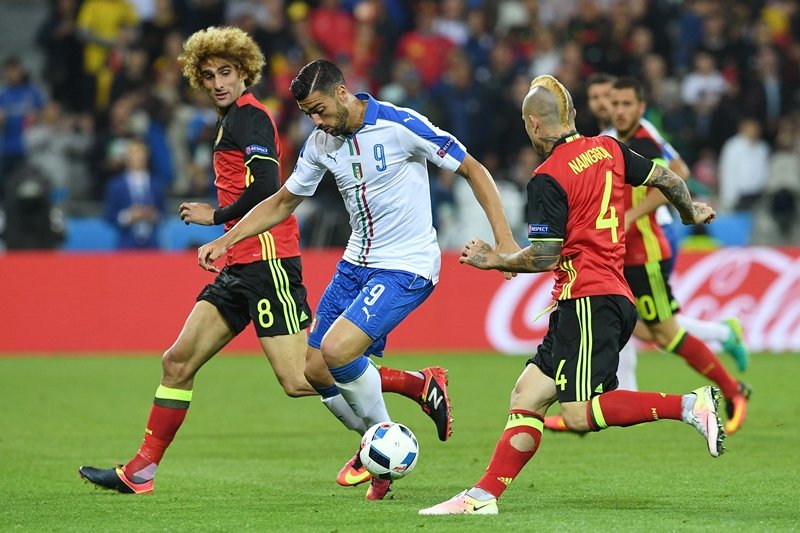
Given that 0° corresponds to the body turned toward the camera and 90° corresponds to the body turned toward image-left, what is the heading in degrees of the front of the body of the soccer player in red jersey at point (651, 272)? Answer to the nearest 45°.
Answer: approximately 45°

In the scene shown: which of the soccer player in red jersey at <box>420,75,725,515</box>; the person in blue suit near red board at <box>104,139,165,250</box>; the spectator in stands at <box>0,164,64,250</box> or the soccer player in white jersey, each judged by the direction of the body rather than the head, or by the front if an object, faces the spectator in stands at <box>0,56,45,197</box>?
the soccer player in red jersey

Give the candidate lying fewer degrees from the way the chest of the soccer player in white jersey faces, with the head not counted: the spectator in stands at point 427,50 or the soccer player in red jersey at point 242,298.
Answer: the soccer player in red jersey

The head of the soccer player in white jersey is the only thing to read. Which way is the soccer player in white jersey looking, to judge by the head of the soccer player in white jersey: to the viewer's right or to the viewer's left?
to the viewer's left

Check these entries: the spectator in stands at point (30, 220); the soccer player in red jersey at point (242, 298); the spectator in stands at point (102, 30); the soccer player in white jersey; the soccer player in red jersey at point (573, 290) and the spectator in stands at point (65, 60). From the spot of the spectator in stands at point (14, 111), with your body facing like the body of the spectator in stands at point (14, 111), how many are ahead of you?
4

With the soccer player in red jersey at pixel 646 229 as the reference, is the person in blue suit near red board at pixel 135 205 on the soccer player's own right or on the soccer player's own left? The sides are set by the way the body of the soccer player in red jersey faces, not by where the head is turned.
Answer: on the soccer player's own right
